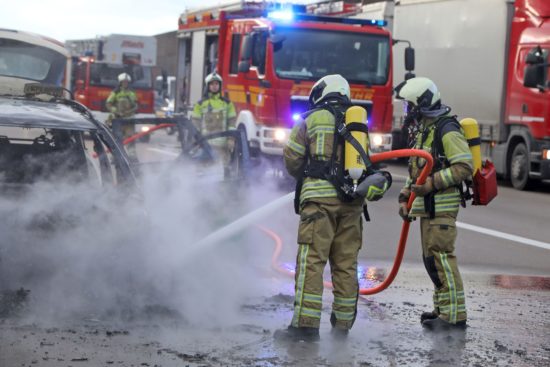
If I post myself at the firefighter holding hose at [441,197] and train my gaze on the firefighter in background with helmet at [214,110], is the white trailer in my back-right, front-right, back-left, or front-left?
front-right

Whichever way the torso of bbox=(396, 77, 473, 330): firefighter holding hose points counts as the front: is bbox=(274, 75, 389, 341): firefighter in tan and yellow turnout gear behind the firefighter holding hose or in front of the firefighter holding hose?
in front

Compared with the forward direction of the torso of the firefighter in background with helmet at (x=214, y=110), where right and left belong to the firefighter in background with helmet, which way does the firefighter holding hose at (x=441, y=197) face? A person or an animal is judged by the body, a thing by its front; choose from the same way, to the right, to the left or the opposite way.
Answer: to the right

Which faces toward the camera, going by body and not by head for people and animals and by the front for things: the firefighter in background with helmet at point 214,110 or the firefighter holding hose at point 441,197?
the firefighter in background with helmet

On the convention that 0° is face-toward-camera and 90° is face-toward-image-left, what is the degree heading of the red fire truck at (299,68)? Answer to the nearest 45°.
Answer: approximately 315°

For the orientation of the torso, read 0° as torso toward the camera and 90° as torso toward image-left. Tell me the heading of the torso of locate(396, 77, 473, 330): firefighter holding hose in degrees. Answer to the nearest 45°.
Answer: approximately 90°

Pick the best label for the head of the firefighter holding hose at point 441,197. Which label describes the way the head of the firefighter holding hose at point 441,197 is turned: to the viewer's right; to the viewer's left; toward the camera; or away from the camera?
to the viewer's left

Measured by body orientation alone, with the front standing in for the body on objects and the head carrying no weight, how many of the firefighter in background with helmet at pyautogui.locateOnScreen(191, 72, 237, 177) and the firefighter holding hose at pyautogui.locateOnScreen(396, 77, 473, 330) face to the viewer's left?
1

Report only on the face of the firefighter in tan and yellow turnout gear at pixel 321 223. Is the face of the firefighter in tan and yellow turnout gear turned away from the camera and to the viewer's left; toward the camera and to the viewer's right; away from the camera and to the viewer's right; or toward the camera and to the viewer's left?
away from the camera and to the viewer's left

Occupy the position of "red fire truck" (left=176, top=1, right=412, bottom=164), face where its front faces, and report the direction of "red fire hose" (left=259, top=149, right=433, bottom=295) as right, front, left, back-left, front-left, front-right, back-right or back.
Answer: front-right

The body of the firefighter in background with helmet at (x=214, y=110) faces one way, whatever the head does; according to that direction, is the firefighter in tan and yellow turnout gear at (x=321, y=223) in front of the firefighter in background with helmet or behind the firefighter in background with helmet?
in front

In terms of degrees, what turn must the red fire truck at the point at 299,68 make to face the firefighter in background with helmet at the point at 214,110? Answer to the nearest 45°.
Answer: approximately 90° to its right

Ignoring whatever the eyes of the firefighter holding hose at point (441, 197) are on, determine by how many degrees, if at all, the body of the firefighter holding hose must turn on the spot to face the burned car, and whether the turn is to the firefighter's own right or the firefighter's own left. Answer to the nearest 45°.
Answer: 0° — they already face it

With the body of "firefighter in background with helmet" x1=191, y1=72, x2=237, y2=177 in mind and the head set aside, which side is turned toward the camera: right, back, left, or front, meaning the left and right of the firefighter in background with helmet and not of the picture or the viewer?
front
